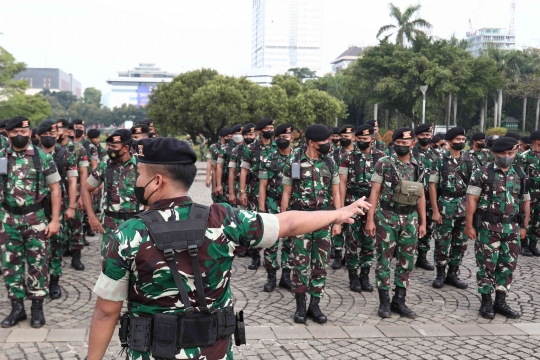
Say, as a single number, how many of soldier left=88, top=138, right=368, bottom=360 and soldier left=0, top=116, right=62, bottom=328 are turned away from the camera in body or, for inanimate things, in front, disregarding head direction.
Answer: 1

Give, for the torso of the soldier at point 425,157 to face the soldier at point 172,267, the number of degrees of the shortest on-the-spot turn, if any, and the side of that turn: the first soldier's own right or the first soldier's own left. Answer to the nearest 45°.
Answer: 0° — they already face them

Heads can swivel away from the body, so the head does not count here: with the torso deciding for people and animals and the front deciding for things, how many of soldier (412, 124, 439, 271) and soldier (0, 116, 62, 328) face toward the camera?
2

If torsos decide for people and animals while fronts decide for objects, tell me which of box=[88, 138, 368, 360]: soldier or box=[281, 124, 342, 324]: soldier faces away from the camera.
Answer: box=[88, 138, 368, 360]: soldier

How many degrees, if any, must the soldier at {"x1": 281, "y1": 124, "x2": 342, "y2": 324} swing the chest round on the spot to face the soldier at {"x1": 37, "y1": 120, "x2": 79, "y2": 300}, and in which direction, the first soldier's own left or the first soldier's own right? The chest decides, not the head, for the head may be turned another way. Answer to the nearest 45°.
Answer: approximately 90° to the first soldier's own right

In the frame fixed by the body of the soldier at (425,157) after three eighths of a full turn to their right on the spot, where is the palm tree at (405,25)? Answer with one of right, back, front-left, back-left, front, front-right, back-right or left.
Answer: front-right

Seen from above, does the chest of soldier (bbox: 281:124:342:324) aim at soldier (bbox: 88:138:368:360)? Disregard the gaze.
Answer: yes

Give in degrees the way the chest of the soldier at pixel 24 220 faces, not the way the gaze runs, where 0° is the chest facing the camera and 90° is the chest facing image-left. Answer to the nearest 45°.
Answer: approximately 0°

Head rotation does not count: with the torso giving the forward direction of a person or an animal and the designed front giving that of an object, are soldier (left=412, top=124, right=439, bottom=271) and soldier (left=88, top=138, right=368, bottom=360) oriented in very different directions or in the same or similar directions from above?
very different directions

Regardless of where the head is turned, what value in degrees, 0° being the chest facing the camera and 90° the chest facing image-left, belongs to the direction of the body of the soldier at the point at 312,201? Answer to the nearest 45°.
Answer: approximately 0°
